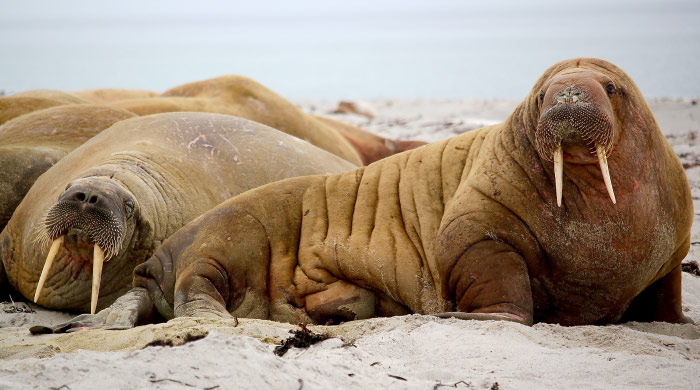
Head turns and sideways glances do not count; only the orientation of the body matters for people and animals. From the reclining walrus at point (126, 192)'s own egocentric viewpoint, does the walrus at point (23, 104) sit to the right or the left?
on its right

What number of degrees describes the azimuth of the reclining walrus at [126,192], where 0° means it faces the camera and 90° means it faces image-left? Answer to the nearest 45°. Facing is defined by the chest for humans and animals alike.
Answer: approximately 45°

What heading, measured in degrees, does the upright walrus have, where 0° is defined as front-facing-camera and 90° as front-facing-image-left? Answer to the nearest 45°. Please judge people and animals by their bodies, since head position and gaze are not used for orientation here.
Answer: approximately 315°

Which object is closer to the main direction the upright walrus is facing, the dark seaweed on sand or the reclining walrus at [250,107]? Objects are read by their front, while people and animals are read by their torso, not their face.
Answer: the dark seaweed on sand

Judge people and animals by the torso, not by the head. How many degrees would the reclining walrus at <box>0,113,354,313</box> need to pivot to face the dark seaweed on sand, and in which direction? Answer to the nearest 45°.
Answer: approximately 45° to its left

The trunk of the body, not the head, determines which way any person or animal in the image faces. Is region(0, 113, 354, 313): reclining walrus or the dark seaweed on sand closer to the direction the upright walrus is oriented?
the dark seaweed on sand

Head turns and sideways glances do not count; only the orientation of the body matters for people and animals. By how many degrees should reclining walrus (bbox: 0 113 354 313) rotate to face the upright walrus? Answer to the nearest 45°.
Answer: approximately 90° to its left

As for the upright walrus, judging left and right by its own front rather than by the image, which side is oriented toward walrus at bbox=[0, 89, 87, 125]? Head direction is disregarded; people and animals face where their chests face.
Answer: back

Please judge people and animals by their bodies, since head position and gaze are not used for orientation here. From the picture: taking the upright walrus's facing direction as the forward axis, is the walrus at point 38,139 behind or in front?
behind

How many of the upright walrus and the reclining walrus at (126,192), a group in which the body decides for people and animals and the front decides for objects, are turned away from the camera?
0

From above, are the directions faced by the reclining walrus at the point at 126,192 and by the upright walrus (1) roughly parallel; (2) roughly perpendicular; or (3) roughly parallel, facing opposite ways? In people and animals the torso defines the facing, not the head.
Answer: roughly perpendicular
